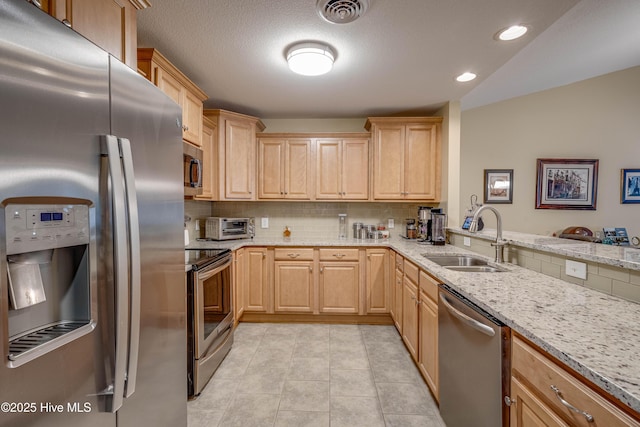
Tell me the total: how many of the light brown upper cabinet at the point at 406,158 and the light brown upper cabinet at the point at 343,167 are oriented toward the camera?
2

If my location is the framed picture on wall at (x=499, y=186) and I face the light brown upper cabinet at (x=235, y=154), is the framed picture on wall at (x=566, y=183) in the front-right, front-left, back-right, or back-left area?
back-left

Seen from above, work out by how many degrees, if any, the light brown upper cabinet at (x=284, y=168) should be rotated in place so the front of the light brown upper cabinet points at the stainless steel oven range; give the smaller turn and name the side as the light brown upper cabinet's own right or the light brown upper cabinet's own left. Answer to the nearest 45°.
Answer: approximately 45° to the light brown upper cabinet's own right

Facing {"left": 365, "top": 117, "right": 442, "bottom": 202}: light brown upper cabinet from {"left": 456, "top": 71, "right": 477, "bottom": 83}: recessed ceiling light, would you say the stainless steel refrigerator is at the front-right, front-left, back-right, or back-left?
back-left

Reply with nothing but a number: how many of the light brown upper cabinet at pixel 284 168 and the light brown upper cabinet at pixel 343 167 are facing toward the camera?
2

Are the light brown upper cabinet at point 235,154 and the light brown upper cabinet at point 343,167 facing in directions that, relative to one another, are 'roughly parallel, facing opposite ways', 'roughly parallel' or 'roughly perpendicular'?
roughly perpendicular
